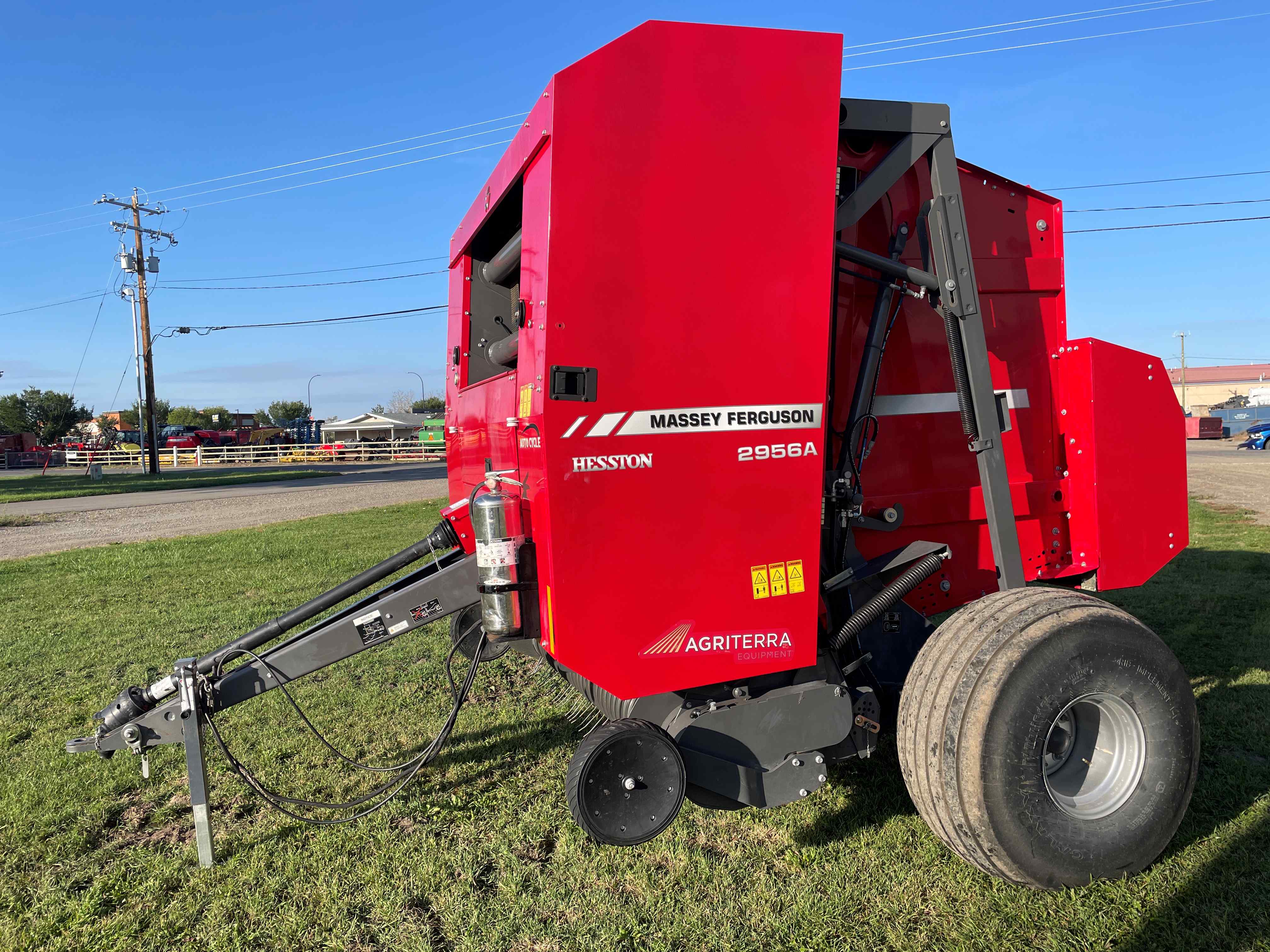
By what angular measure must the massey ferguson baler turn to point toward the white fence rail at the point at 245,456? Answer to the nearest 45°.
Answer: approximately 90° to its right

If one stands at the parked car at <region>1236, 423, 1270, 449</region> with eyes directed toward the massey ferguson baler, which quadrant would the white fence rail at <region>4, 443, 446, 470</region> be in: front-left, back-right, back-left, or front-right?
front-right

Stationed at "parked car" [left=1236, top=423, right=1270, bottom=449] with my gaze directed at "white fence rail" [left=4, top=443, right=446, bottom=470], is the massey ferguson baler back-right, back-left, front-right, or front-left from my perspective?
front-left

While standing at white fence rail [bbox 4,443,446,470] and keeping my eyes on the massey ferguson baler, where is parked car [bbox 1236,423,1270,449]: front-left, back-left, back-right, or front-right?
front-left

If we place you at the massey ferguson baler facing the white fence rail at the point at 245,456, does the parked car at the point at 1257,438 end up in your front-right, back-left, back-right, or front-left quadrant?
front-right

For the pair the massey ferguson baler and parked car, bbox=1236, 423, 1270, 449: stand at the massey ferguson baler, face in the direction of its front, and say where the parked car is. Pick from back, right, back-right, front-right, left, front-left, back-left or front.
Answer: back
